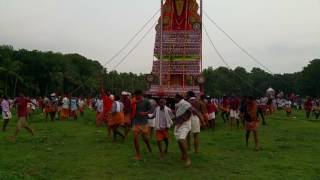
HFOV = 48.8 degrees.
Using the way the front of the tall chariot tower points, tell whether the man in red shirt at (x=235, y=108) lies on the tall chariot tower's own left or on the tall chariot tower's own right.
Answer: on the tall chariot tower's own left
